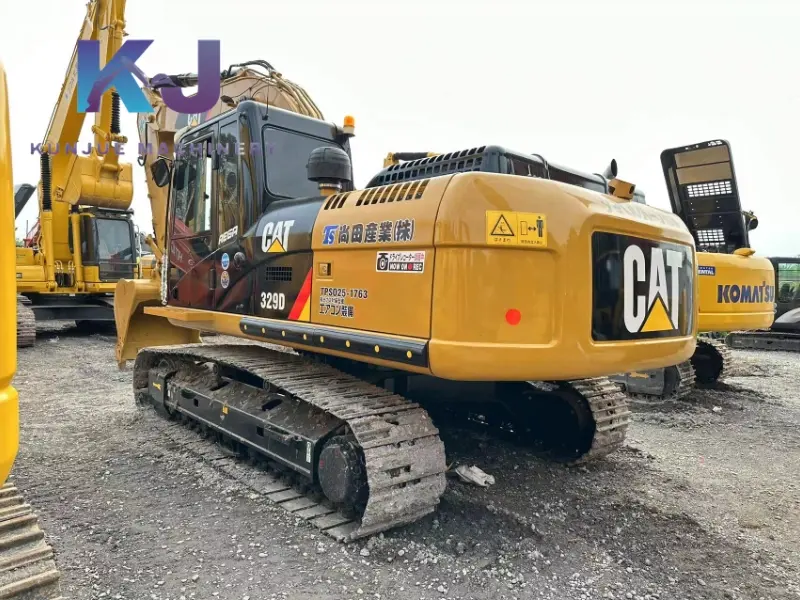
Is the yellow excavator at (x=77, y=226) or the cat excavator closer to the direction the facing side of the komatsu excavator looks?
the yellow excavator

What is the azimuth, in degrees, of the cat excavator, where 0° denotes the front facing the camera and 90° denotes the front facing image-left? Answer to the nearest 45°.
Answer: approximately 135°

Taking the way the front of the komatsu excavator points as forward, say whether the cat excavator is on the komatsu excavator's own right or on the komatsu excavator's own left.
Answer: on the komatsu excavator's own left

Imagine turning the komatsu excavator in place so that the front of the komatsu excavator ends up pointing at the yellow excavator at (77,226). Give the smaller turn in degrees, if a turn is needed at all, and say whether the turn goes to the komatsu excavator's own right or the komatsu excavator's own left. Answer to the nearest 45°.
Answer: approximately 45° to the komatsu excavator's own left

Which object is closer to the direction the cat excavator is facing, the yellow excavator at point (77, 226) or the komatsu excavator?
the yellow excavator

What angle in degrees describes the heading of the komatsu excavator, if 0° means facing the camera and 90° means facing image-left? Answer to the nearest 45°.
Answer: approximately 135°

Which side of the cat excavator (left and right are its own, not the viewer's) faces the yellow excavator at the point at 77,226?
front

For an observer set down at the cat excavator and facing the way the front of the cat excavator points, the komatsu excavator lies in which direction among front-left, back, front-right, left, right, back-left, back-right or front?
right

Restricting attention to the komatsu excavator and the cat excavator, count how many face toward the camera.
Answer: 0

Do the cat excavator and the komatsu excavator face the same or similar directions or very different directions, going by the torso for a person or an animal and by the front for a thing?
same or similar directions

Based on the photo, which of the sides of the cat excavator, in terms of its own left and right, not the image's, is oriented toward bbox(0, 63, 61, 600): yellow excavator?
left
